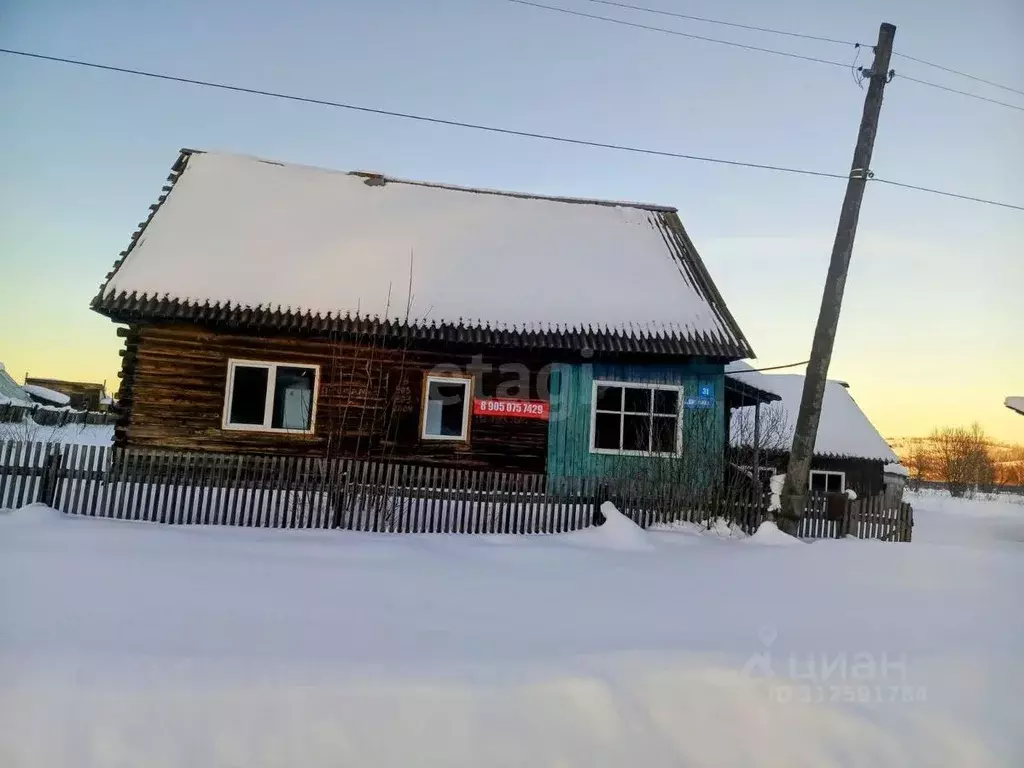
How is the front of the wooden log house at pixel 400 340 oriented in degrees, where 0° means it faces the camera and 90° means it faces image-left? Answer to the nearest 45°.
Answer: approximately 0°

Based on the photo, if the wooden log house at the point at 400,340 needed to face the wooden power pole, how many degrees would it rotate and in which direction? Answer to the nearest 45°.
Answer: approximately 45° to its left

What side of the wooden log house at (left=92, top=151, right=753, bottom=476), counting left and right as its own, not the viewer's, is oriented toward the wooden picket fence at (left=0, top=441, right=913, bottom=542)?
front

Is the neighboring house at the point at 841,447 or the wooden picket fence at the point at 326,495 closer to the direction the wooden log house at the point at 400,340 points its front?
the wooden picket fence

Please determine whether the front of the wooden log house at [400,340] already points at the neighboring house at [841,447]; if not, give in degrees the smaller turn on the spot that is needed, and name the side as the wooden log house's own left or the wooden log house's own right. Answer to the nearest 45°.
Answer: approximately 135° to the wooden log house's own left

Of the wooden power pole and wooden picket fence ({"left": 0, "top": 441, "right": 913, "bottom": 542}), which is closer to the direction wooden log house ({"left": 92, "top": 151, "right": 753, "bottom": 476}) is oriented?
the wooden picket fence

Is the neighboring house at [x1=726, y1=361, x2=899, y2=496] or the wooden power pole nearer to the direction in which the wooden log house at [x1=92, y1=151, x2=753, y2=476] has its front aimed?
the wooden power pole
